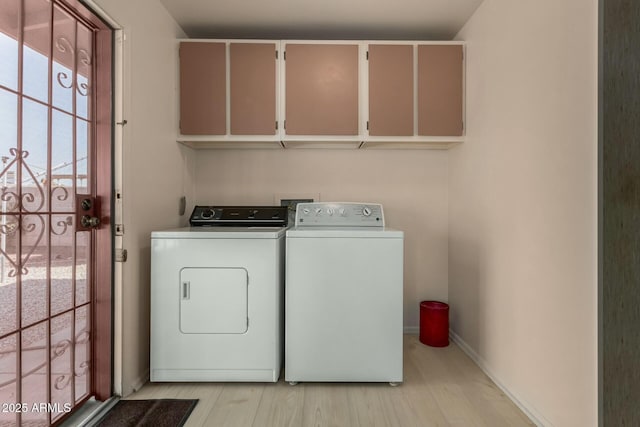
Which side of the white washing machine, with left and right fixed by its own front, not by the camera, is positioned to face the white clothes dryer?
right

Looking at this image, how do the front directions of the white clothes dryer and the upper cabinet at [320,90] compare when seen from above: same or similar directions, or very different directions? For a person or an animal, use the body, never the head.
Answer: same or similar directions

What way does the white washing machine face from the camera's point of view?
toward the camera

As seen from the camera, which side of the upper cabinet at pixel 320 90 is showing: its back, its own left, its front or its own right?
front

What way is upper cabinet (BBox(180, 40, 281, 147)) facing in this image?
toward the camera

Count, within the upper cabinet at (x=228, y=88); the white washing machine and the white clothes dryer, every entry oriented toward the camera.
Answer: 3

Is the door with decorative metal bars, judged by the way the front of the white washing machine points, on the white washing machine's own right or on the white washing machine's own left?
on the white washing machine's own right

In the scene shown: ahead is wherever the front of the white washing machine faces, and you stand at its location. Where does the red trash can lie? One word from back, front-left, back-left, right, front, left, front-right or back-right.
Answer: back-left

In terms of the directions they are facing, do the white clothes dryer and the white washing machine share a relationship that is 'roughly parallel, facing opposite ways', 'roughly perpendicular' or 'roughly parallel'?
roughly parallel
